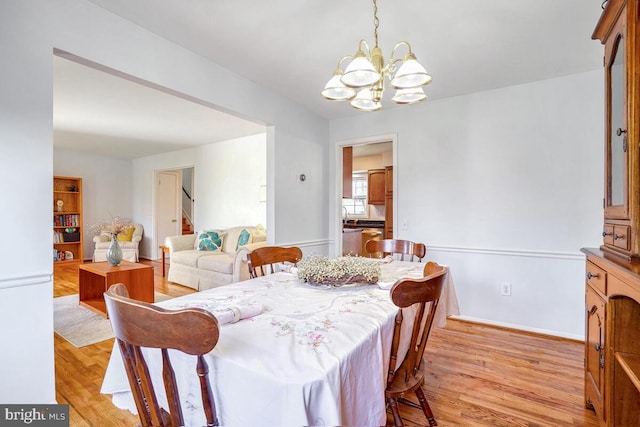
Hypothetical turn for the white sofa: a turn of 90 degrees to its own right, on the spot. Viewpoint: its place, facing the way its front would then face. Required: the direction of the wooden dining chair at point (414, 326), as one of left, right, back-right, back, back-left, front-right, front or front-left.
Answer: back-left

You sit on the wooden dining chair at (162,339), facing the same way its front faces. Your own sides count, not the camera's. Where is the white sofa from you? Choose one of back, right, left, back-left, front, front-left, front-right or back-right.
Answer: front-left

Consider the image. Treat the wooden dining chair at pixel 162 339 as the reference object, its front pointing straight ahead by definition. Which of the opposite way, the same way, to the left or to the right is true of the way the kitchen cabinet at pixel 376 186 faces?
the opposite way

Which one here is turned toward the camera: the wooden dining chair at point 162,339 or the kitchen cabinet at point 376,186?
the kitchen cabinet

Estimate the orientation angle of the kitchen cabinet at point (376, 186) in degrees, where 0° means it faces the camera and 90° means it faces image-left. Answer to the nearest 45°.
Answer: approximately 0°

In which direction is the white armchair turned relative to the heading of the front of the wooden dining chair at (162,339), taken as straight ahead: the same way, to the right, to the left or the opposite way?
the opposite way

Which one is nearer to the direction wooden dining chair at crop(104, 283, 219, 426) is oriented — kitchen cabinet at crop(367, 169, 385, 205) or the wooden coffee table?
the kitchen cabinet

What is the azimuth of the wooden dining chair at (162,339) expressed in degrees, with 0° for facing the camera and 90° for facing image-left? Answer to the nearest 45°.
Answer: approximately 225°

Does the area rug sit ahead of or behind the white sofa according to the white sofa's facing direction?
ahead

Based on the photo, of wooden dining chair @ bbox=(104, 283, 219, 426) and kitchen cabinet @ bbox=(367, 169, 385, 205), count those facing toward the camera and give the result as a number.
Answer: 1

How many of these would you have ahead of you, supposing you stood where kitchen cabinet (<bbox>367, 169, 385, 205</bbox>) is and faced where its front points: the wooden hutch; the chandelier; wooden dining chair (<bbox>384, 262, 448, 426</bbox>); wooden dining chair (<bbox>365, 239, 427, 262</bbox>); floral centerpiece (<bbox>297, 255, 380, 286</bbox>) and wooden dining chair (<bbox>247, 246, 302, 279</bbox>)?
6

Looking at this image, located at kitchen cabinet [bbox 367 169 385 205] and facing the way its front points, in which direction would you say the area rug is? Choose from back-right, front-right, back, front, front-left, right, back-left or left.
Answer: front-right

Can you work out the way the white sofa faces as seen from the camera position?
facing the viewer and to the left of the viewer

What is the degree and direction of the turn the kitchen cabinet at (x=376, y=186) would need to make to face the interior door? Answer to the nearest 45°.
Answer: approximately 90° to its right

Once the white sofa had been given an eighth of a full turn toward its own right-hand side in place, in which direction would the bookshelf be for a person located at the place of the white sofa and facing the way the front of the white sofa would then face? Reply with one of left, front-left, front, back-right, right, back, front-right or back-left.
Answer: front-right

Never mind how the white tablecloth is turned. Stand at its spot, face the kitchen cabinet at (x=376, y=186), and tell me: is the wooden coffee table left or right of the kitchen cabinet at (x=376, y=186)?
left

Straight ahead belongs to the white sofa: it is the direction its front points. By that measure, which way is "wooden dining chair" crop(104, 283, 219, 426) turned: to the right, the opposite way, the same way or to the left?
the opposite way

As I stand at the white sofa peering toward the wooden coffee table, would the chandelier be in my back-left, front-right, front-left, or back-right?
front-left

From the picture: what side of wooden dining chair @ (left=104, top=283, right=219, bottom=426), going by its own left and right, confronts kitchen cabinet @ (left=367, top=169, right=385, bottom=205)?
front

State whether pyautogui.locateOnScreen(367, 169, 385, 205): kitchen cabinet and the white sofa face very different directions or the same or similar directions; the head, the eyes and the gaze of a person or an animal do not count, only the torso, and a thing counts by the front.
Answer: same or similar directions
